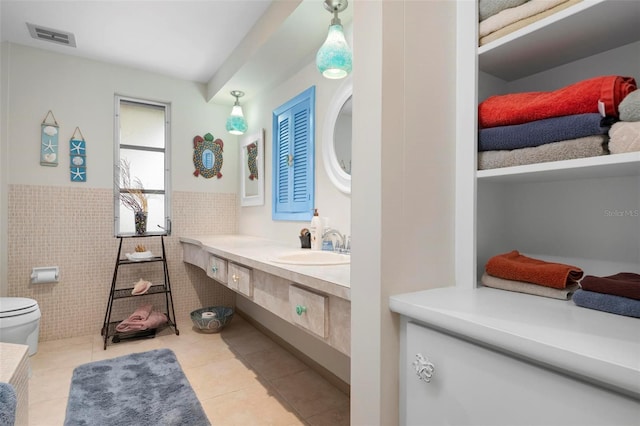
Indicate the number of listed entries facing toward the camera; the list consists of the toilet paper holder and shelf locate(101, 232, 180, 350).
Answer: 2

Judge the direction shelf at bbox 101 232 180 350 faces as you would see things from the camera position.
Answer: facing the viewer

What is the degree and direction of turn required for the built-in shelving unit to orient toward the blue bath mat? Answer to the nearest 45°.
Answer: approximately 45° to its right

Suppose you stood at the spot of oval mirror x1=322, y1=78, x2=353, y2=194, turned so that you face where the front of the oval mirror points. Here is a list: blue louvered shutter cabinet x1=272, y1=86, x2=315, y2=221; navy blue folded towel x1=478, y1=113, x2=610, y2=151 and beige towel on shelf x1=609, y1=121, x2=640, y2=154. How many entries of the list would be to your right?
1

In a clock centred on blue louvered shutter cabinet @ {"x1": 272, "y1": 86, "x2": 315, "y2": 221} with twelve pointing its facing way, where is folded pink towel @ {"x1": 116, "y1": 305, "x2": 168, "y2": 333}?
The folded pink towel is roughly at 2 o'clock from the blue louvered shutter cabinet.

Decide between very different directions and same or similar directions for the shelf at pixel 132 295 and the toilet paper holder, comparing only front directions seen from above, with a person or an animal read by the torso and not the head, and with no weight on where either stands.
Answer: same or similar directions

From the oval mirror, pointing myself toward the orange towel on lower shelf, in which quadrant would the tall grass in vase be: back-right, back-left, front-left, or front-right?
back-right

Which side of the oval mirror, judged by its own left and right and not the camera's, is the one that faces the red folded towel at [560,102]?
left

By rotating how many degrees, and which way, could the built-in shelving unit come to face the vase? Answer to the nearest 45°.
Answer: approximately 45° to its right

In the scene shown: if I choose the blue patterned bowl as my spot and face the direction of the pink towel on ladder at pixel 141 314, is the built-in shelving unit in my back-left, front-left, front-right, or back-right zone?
back-left

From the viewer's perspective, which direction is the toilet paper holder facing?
toward the camera

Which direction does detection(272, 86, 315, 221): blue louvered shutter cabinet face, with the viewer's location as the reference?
facing the viewer and to the left of the viewer

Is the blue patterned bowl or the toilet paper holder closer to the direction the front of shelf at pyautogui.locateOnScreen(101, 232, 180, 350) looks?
the blue patterned bowl

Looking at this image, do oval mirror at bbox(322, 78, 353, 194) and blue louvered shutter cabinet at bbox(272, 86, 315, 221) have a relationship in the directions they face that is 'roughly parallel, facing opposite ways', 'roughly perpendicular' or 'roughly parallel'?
roughly parallel

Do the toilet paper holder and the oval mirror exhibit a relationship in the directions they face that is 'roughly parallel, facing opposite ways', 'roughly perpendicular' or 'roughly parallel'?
roughly perpendicular
